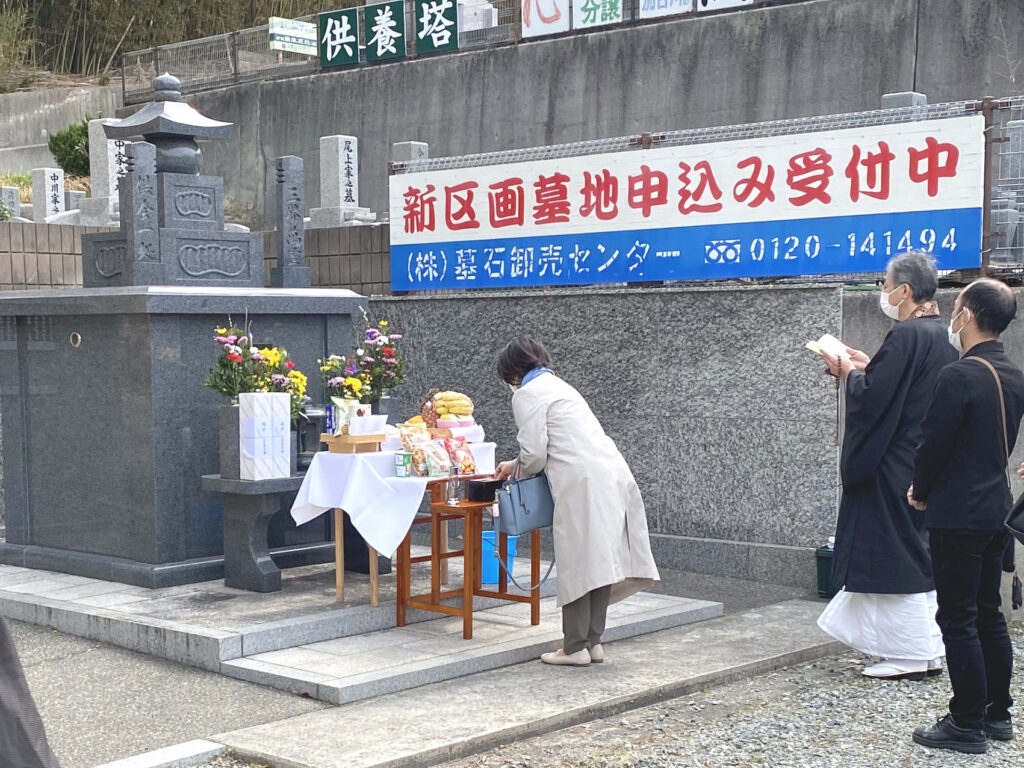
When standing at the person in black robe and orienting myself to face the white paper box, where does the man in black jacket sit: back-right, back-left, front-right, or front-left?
back-left

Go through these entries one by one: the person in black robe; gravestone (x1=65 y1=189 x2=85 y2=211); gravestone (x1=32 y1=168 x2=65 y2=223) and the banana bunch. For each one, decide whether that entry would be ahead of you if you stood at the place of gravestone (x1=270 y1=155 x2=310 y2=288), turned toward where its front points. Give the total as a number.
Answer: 2

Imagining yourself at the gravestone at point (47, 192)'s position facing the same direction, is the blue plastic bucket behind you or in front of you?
in front

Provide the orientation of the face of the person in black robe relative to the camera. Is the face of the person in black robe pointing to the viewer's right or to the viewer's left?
to the viewer's left

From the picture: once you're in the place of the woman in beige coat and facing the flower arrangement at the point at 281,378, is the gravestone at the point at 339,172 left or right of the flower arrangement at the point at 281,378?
right

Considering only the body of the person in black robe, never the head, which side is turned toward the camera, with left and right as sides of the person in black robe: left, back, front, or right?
left

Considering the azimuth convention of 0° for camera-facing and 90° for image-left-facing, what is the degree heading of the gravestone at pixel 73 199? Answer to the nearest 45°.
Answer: approximately 315°

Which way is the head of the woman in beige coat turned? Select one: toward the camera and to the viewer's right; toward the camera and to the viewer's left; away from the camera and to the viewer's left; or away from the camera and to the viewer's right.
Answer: away from the camera and to the viewer's left

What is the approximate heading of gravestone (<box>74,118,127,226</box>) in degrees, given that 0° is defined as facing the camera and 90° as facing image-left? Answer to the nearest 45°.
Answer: approximately 315°

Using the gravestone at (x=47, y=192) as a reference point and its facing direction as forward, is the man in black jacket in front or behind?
in front

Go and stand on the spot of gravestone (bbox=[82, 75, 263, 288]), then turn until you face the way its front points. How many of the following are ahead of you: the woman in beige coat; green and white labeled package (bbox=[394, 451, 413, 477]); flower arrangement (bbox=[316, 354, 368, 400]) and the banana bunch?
4

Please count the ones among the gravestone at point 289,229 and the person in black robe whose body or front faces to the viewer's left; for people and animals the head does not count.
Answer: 1

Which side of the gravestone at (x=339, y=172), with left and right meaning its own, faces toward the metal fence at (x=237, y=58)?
back

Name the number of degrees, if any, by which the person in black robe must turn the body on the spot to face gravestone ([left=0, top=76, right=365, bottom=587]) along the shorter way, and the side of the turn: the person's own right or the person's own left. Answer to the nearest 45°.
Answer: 0° — they already face it
